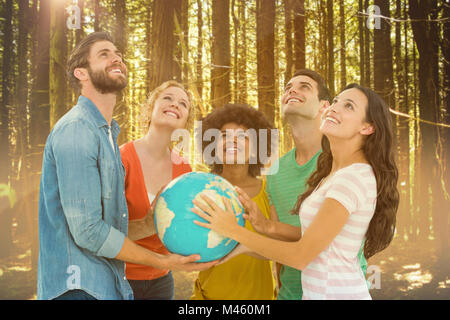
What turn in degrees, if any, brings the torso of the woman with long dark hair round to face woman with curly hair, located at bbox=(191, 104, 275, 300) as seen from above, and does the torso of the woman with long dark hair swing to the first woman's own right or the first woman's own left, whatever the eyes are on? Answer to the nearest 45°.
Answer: approximately 45° to the first woman's own right

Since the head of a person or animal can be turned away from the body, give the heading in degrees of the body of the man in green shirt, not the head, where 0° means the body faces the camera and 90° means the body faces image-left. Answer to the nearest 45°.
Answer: approximately 45°

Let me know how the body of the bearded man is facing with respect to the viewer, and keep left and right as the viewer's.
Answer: facing to the right of the viewer

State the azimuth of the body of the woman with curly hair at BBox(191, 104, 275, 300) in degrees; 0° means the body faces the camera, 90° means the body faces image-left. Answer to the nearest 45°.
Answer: approximately 0°

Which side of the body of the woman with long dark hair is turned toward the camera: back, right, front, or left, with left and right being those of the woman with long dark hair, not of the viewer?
left

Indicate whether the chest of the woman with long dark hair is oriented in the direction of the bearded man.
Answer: yes

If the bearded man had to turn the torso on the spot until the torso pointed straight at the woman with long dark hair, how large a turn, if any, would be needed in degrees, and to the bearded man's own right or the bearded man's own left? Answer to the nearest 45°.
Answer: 0° — they already face them

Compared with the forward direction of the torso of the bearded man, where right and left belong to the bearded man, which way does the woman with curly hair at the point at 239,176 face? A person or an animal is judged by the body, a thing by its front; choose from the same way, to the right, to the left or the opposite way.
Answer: to the right
